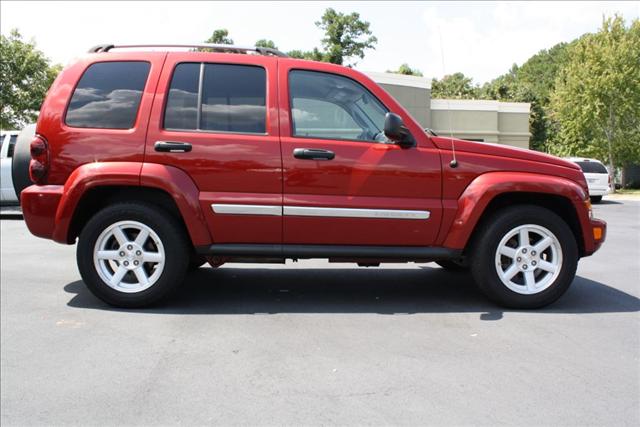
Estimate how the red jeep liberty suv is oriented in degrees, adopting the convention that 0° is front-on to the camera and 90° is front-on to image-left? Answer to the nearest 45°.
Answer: approximately 270°

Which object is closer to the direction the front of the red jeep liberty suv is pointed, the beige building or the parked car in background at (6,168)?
the beige building

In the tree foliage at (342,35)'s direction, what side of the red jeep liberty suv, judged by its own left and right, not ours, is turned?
left

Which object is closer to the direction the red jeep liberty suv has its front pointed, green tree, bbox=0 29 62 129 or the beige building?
the beige building

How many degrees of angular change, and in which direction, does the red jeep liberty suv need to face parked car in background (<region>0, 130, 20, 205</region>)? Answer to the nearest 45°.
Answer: approximately 135° to its left

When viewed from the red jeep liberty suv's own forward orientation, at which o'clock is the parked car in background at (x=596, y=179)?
The parked car in background is roughly at 10 o'clock from the red jeep liberty suv.

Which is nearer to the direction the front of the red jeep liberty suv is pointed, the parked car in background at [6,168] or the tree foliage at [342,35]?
the tree foliage
